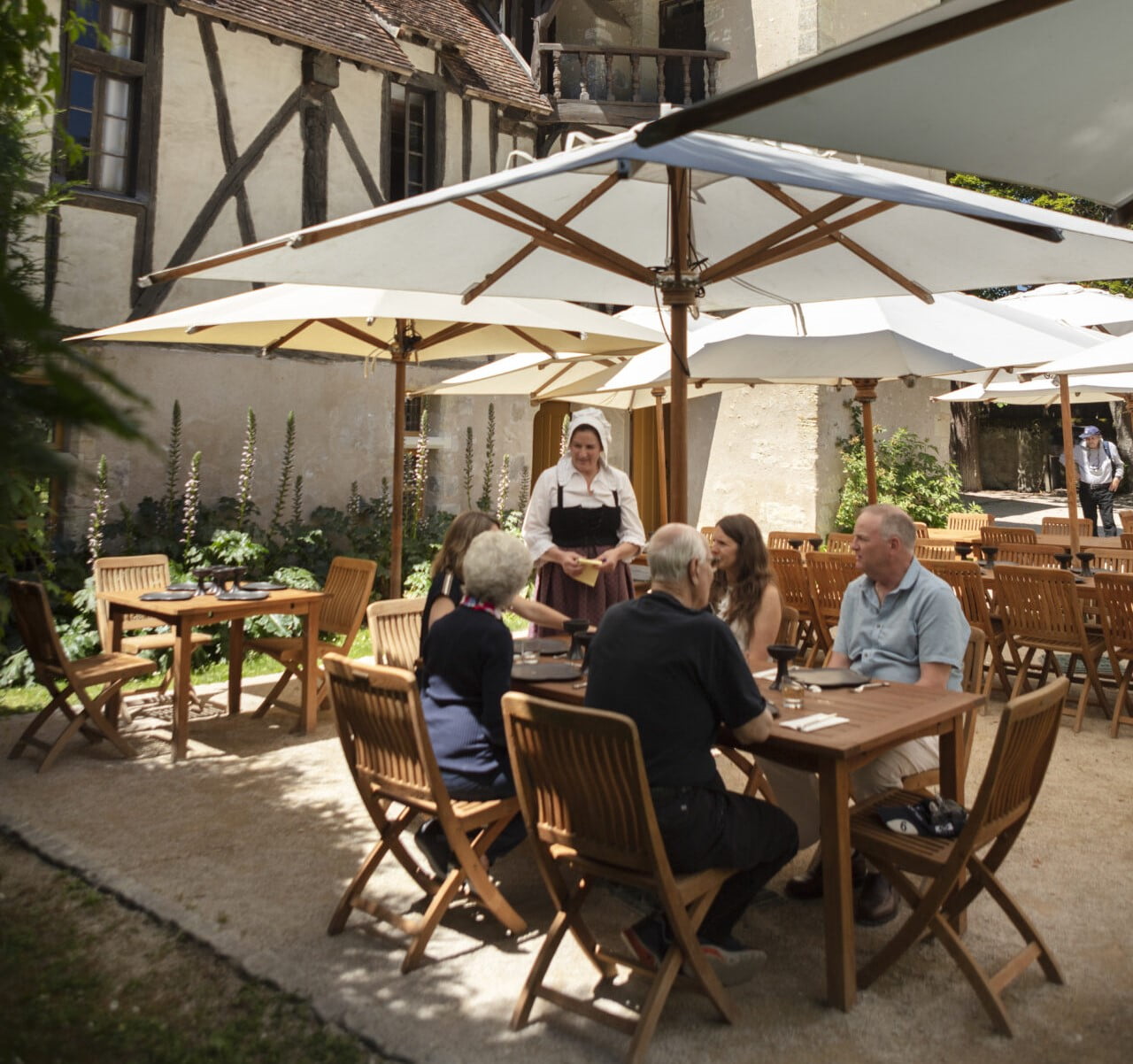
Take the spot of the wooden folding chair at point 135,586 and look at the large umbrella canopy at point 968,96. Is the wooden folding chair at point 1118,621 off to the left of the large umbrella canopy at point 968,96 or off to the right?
left

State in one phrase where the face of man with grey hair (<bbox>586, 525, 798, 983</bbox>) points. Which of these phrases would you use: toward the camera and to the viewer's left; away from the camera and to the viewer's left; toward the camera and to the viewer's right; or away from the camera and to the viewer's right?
away from the camera and to the viewer's right

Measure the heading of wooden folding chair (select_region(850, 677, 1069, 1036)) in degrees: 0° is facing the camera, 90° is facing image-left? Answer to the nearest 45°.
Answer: approximately 135°

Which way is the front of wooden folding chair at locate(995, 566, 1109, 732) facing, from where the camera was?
facing away from the viewer and to the right of the viewer

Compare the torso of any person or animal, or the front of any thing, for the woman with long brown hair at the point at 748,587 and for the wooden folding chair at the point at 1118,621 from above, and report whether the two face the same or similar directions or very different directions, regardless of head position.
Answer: very different directions

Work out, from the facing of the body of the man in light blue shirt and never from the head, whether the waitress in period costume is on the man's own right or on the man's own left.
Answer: on the man's own right

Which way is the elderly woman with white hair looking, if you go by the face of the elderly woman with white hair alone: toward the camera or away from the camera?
away from the camera

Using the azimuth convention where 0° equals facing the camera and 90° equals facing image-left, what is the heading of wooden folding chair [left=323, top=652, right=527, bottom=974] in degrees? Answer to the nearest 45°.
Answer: approximately 225°

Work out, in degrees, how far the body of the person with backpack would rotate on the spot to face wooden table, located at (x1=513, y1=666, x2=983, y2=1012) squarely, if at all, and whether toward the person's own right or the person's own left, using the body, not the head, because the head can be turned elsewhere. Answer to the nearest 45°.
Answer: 0° — they already face it
